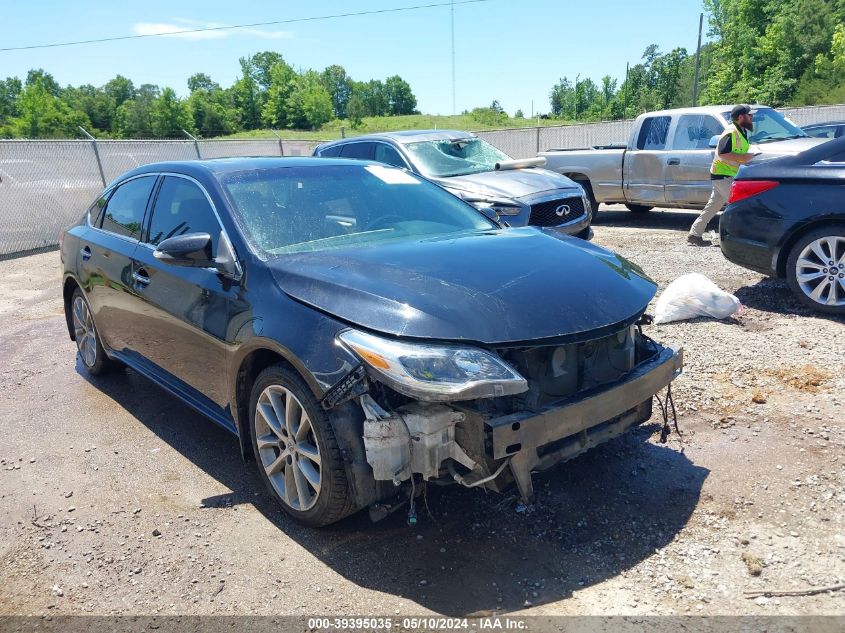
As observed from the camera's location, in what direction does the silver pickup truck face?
facing the viewer and to the right of the viewer

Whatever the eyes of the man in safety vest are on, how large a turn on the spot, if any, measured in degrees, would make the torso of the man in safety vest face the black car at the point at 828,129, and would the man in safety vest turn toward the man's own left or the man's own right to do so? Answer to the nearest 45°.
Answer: approximately 90° to the man's own left

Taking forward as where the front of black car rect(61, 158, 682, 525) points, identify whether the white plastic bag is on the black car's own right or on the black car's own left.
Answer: on the black car's own left

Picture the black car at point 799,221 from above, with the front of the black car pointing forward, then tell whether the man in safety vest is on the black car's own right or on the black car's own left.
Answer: on the black car's own left

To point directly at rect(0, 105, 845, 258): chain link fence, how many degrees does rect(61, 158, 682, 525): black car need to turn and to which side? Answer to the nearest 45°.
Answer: approximately 180°
